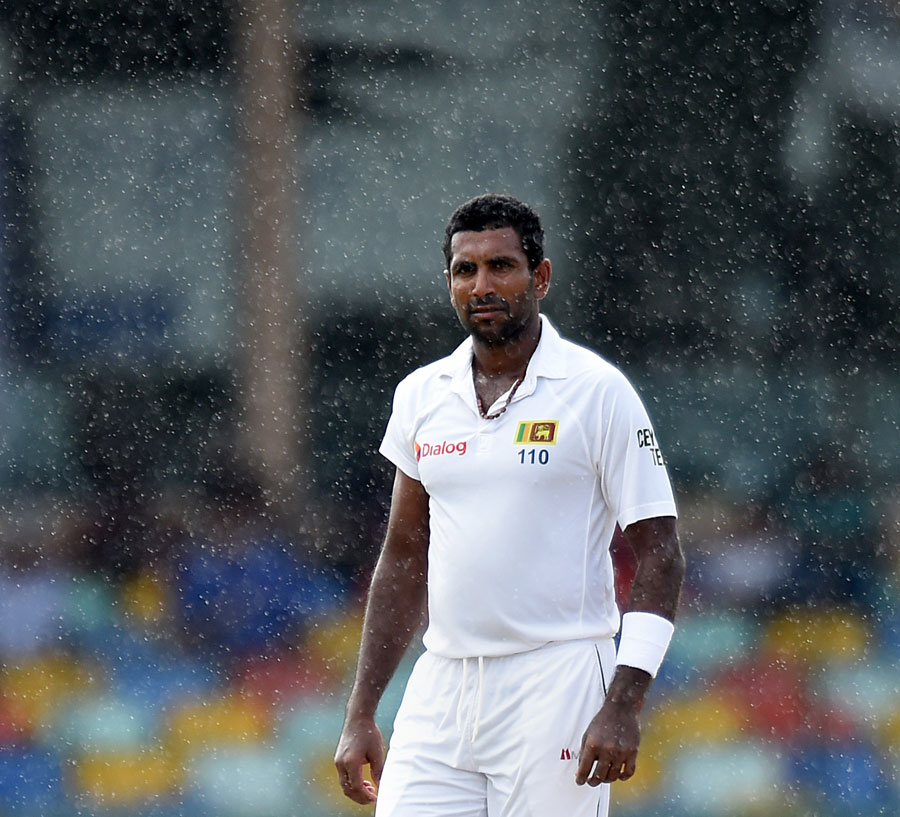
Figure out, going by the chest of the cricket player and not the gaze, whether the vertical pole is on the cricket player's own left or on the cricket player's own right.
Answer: on the cricket player's own right

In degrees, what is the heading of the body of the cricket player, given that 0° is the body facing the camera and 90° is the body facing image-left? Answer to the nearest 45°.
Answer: approximately 45°
